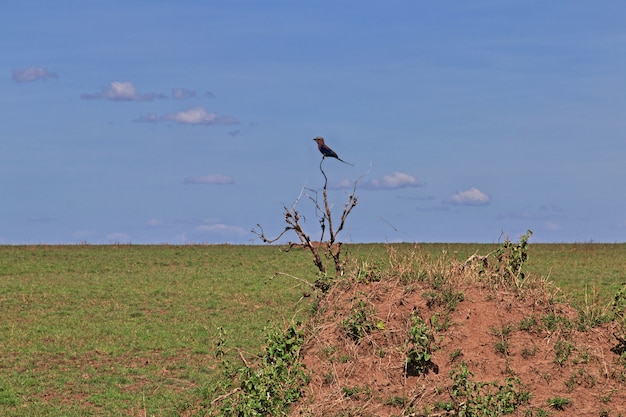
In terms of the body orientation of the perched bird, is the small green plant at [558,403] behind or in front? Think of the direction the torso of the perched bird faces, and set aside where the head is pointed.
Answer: behind

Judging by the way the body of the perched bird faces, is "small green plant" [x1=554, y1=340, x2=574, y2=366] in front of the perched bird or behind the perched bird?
behind

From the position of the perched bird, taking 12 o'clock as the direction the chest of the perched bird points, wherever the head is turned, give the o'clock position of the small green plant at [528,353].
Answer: The small green plant is roughly at 7 o'clock from the perched bird.

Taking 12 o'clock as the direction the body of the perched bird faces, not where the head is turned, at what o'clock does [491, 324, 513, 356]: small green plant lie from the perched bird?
The small green plant is roughly at 7 o'clock from the perched bird.

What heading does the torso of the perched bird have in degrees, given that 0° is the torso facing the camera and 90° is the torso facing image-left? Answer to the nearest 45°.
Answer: approximately 90°
